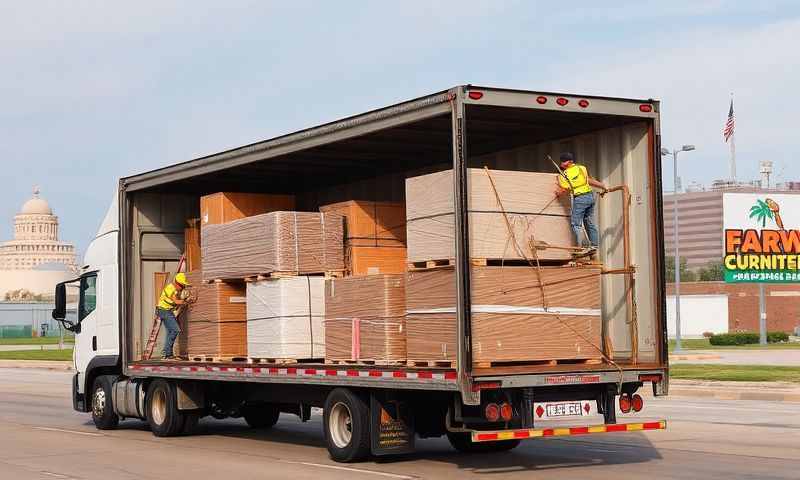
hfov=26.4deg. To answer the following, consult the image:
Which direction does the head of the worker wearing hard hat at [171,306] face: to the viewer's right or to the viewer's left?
to the viewer's right

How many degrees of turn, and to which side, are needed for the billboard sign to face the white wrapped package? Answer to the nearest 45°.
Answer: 0° — it already faces it

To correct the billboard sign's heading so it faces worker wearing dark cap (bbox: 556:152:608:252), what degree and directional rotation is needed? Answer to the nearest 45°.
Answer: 0° — it already faces them

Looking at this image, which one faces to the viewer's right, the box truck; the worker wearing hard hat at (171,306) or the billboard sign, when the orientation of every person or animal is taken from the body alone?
the worker wearing hard hat

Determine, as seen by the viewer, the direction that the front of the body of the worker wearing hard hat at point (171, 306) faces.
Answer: to the viewer's right

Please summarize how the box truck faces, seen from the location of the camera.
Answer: facing away from the viewer and to the left of the viewer
